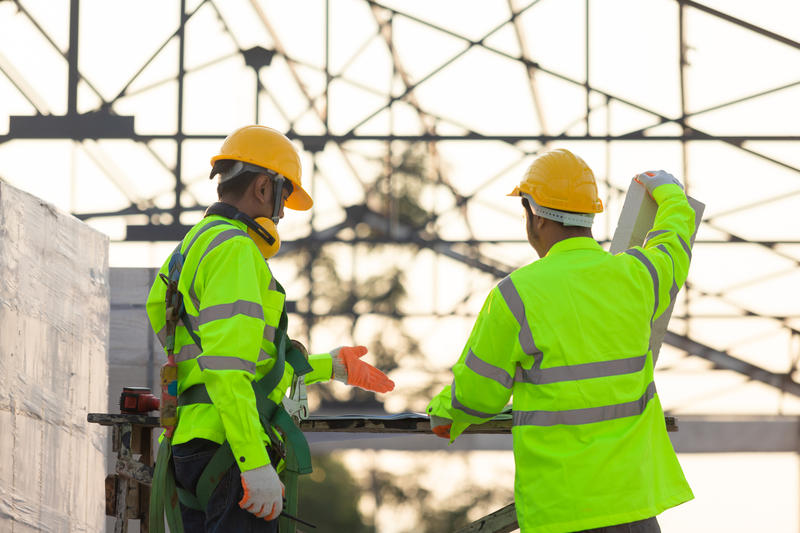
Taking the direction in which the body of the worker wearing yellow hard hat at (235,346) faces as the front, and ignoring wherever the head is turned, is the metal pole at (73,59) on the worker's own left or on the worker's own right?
on the worker's own left

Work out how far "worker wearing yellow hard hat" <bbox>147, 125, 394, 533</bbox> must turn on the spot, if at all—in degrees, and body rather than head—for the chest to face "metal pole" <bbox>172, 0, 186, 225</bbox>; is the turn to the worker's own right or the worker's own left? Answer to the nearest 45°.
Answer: approximately 90° to the worker's own left

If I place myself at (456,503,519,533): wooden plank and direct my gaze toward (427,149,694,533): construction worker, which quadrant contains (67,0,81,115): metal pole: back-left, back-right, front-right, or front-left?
back-right

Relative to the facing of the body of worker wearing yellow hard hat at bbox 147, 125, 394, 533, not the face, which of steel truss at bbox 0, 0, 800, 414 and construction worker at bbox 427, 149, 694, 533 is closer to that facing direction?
the construction worker

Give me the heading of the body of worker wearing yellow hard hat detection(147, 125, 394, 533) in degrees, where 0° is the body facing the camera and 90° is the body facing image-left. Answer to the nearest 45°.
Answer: approximately 270°

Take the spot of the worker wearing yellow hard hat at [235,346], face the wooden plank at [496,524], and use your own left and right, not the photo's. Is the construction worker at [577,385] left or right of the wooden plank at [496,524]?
right

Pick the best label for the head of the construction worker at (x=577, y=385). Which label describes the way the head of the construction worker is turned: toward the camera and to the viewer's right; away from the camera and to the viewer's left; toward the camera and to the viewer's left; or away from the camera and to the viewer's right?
away from the camera and to the viewer's left
